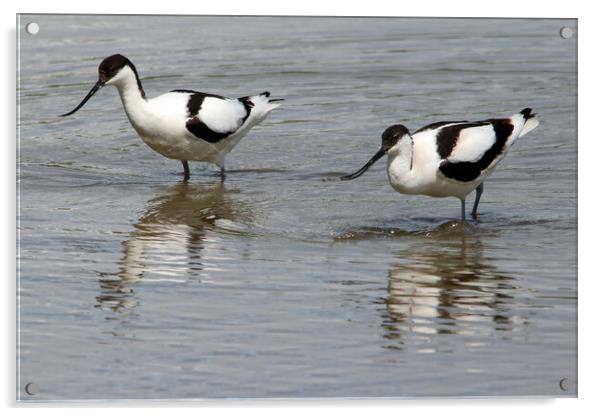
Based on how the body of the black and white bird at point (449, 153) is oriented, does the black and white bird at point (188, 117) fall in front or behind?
in front

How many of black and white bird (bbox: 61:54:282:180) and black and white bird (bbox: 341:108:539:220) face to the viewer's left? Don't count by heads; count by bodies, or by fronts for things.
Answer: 2

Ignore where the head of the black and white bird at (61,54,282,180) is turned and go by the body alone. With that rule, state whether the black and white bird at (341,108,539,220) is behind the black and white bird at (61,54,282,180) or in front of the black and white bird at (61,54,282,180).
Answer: behind

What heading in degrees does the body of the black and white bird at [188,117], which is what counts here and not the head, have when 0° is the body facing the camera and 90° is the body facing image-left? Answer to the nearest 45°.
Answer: approximately 90°

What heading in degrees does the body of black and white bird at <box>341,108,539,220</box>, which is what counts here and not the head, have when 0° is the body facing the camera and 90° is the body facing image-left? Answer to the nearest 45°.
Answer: approximately 90°
